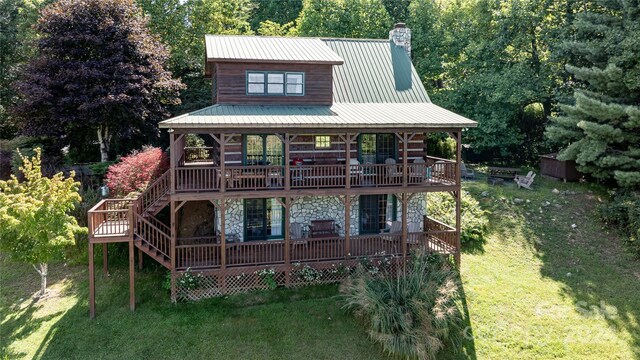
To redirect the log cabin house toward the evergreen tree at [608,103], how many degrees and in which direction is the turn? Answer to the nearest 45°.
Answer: approximately 90° to its left

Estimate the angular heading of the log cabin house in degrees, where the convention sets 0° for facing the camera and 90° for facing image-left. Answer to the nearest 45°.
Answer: approximately 0°

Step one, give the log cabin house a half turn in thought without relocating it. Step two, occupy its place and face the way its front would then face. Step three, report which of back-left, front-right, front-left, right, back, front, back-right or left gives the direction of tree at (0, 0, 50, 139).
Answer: front-left

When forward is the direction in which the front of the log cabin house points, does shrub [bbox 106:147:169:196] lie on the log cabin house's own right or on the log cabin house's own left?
on the log cabin house's own right

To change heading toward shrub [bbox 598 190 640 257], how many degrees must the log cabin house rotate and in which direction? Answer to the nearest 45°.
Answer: approximately 90° to its left

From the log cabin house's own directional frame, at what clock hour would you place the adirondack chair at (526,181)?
The adirondack chair is roughly at 8 o'clock from the log cabin house.

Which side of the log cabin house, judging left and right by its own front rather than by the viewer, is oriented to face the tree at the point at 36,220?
right
